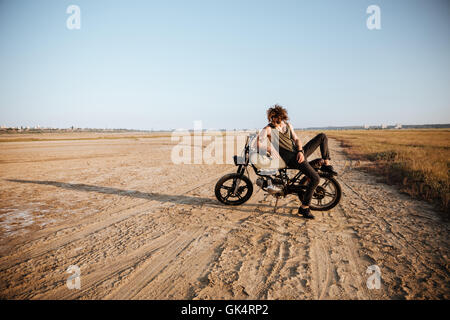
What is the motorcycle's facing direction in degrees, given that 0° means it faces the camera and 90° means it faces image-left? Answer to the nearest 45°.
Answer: approximately 90°

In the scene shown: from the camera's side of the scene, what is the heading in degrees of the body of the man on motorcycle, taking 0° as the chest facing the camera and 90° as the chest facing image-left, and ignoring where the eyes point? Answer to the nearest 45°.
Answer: approximately 315°
